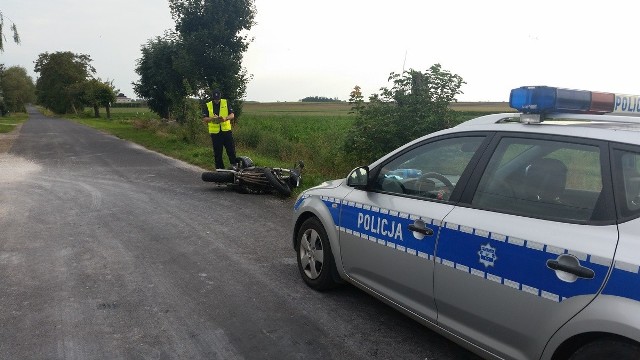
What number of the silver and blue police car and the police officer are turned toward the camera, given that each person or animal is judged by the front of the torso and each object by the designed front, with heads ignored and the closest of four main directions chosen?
1

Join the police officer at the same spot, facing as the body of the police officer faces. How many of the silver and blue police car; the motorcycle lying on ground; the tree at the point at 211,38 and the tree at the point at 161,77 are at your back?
2

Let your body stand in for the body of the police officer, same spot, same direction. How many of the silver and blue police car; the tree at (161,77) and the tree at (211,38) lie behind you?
2

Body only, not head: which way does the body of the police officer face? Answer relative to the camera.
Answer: toward the camera

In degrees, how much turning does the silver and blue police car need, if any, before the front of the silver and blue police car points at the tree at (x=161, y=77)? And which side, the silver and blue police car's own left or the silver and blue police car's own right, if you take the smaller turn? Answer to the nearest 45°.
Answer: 0° — it already faces it

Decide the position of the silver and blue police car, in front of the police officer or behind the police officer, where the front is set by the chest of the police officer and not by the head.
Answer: in front

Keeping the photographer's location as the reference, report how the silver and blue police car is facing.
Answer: facing away from the viewer and to the left of the viewer

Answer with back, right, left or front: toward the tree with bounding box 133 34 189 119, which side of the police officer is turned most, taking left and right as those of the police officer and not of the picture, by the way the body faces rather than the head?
back

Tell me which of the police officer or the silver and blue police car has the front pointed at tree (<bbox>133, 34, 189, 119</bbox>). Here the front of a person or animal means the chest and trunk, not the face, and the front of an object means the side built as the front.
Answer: the silver and blue police car

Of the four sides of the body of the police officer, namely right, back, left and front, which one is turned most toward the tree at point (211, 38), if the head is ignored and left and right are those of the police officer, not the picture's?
back
